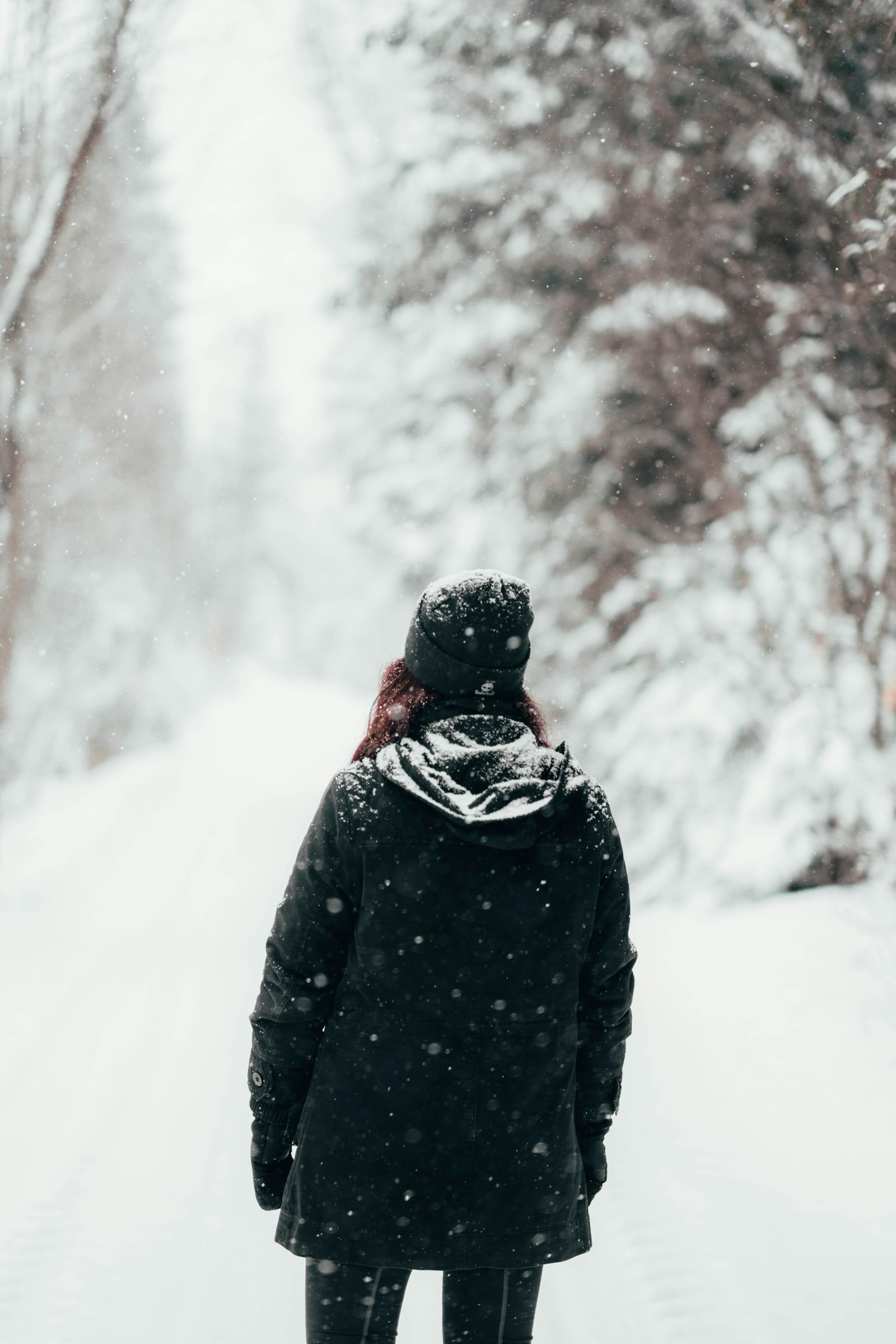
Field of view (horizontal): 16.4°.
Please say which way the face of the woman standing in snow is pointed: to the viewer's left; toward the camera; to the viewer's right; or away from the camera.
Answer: away from the camera

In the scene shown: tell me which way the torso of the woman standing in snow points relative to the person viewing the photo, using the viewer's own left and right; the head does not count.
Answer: facing away from the viewer

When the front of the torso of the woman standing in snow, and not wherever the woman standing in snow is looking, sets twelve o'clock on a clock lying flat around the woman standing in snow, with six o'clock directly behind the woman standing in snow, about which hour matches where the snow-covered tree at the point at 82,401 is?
The snow-covered tree is roughly at 12 o'clock from the woman standing in snow.
